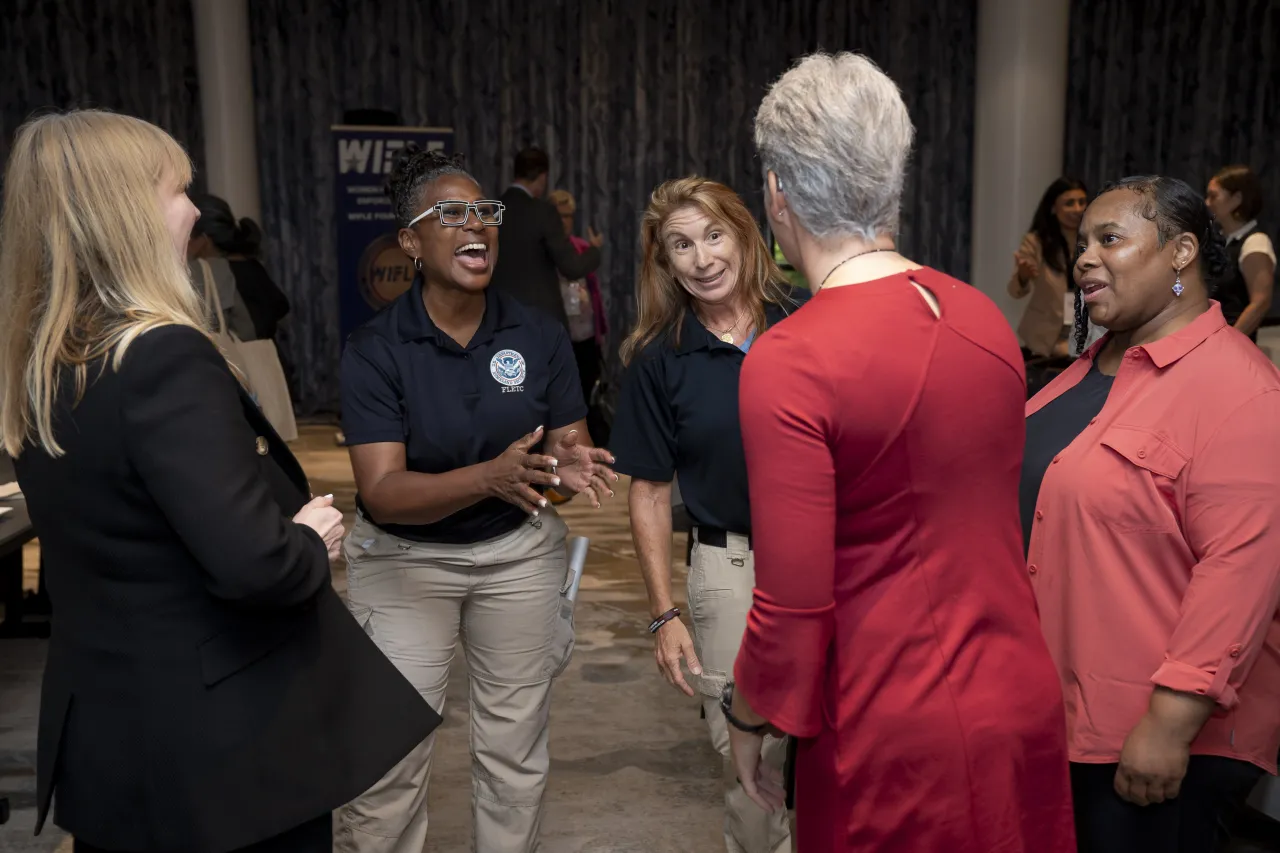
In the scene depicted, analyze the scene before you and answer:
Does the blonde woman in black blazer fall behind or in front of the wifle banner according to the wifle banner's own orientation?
in front

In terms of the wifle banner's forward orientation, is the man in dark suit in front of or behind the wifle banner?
in front

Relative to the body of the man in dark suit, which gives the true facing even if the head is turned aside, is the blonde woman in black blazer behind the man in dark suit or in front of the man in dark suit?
behind

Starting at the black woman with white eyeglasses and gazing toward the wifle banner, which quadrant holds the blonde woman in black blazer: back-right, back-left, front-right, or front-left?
back-left

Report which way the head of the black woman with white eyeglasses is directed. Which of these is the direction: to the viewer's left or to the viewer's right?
to the viewer's right

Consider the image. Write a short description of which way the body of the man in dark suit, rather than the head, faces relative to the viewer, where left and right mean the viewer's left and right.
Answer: facing away from the viewer and to the right of the viewer

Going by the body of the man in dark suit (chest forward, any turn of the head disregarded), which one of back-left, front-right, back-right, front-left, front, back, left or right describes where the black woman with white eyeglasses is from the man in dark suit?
back-right

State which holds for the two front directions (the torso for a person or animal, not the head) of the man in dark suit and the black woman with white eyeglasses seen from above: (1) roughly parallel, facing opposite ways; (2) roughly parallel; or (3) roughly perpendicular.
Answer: roughly perpendicular
